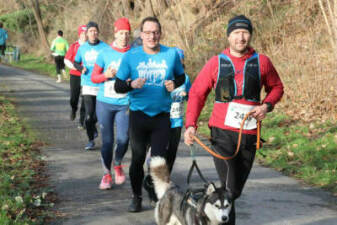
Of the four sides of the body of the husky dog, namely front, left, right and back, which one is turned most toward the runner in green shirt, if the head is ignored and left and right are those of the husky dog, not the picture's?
back

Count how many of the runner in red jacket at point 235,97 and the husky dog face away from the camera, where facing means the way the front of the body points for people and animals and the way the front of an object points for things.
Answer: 0

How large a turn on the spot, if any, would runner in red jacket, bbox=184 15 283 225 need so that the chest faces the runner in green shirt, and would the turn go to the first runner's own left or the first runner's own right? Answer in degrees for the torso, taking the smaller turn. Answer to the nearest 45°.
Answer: approximately 135° to the first runner's own right

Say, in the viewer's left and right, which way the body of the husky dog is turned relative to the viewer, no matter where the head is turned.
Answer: facing the viewer and to the right of the viewer

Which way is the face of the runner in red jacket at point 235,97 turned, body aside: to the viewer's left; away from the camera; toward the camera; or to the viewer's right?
toward the camera

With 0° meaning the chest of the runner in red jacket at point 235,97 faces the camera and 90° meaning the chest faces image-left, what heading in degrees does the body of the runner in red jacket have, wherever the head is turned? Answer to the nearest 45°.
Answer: approximately 0°
